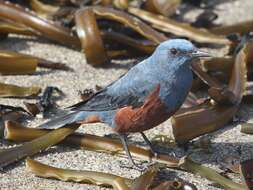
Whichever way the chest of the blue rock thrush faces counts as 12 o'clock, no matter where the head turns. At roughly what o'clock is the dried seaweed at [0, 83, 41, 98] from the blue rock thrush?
The dried seaweed is roughly at 7 o'clock from the blue rock thrush.

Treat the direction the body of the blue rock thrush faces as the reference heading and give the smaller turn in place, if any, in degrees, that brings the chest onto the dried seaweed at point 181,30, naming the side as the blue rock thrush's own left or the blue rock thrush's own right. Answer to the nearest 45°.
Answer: approximately 90° to the blue rock thrush's own left

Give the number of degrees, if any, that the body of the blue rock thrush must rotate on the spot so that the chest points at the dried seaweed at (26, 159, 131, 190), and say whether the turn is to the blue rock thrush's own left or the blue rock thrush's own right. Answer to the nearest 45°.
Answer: approximately 135° to the blue rock thrush's own right

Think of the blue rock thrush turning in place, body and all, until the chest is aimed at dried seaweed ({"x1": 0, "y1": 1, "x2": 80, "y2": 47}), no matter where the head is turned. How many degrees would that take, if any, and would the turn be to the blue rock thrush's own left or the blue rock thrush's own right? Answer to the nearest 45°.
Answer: approximately 135° to the blue rock thrush's own left

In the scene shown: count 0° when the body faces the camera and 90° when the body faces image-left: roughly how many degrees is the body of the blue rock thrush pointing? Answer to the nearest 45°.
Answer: approximately 270°

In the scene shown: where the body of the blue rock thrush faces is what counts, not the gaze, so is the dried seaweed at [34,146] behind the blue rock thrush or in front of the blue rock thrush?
behind

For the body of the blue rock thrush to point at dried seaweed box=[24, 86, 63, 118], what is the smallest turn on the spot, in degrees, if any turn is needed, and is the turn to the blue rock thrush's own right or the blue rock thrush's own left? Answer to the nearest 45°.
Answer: approximately 135° to the blue rock thrush's own left

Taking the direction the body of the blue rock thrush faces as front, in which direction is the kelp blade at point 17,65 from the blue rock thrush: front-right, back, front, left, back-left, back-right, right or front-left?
back-left
